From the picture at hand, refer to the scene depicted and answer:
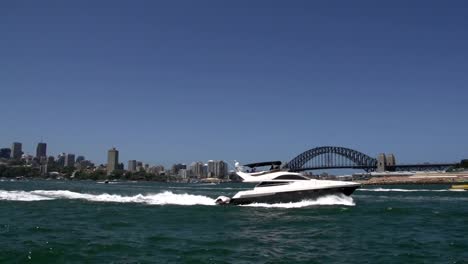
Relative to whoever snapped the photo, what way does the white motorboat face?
facing to the right of the viewer
